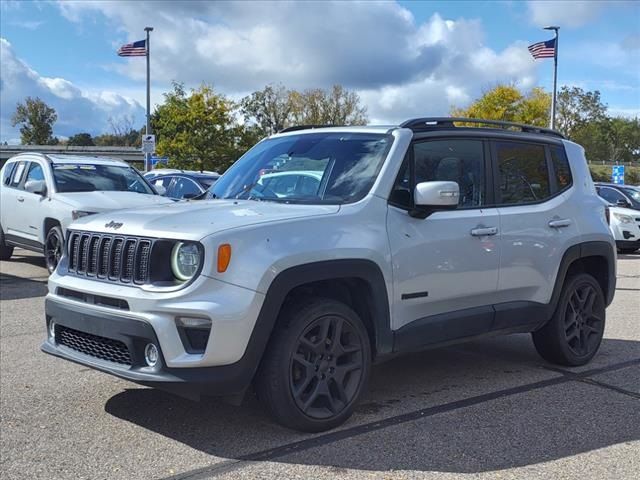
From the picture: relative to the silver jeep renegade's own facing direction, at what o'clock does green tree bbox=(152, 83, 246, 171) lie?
The green tree is roughly at 4 o'clock from the silver jeep renegade.

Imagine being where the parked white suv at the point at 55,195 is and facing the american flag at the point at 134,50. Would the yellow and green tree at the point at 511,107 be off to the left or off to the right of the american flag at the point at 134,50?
right

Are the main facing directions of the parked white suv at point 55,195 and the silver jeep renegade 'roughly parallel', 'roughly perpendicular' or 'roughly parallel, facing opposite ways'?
roughly perpendicular

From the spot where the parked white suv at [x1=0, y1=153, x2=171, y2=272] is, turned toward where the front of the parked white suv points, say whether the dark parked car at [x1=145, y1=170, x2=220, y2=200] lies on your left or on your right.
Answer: on your left

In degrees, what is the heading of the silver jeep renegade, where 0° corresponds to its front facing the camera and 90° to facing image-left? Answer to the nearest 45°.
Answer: approximately 45°

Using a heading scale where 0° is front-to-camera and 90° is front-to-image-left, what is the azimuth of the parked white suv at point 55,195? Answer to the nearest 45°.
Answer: approximately 315°

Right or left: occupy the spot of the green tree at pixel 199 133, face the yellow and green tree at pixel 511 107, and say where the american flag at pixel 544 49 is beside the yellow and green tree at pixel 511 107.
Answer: right

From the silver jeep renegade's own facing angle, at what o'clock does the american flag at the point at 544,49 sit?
The american flag is roughly at 5 o'clock from the silver jeep renegade.

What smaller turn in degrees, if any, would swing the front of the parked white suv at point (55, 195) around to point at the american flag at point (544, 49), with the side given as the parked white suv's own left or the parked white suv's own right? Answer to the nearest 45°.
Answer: approximately 90° to the parked white suv's own left

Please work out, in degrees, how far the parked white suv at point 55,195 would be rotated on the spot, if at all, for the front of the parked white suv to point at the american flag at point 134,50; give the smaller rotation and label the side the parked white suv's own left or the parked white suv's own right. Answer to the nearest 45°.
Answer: approximately 135° to the parked white suv's own left

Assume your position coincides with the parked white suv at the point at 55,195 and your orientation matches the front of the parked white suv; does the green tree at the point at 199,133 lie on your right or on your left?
on your left

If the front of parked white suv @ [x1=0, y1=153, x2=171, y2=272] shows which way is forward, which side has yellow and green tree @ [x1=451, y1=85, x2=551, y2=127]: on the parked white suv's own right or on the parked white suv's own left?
on the parked white suv's own left
